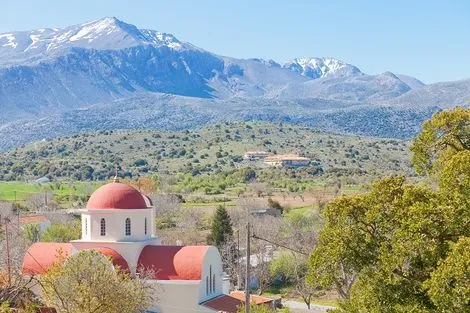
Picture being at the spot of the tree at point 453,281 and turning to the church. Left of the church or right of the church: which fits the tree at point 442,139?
right

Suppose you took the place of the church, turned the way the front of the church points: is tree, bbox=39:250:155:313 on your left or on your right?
on your right
